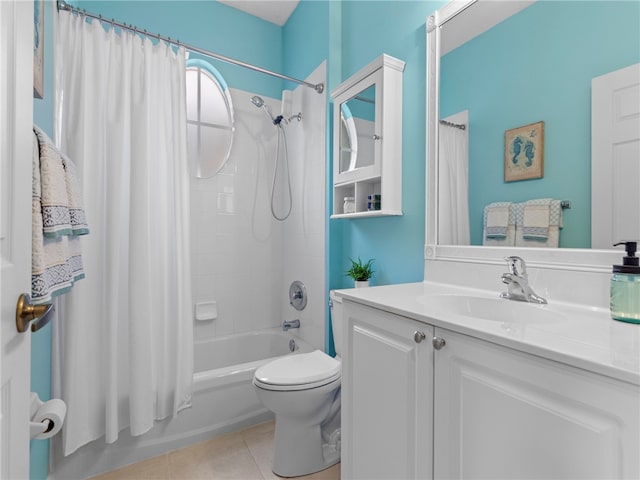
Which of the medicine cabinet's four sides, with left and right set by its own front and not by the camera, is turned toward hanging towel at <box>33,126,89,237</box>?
front

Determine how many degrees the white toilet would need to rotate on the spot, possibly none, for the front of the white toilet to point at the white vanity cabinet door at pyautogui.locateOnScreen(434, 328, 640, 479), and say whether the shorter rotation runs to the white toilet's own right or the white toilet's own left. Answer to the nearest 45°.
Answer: approximately 90° to the white toilet's own left

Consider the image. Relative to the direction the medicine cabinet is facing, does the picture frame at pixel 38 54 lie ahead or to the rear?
ahead

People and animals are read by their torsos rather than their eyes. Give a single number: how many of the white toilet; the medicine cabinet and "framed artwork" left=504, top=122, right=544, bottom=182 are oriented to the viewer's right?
0

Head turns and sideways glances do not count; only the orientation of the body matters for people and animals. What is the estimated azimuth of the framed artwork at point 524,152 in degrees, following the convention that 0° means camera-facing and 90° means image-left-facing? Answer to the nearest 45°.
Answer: approximately 45°

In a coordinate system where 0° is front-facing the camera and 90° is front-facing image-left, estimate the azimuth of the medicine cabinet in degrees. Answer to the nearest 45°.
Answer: approximately 45°

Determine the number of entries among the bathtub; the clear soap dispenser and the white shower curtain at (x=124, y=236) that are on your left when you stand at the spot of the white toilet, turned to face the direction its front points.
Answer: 1

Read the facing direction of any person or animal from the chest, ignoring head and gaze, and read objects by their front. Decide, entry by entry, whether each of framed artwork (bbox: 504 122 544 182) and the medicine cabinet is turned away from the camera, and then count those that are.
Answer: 0

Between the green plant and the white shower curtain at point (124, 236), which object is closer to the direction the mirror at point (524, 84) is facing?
the white shower curtain

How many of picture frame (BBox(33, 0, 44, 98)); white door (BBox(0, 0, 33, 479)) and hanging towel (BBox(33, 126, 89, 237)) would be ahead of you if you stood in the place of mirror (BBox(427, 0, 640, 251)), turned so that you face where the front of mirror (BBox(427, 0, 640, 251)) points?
3

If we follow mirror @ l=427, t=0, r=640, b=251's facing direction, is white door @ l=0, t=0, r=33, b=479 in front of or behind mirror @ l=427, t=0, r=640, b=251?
in front
